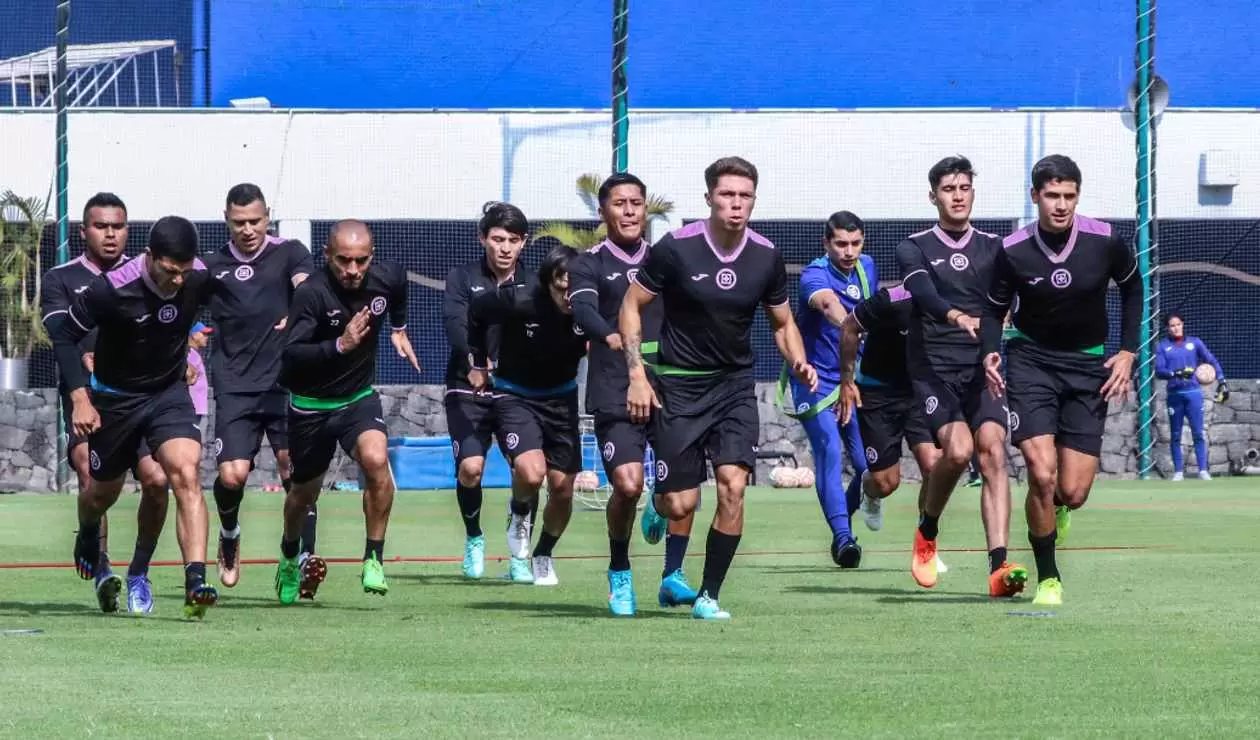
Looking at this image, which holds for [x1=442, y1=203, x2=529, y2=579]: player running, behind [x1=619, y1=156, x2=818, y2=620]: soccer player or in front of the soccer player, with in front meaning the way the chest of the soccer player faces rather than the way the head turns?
behind

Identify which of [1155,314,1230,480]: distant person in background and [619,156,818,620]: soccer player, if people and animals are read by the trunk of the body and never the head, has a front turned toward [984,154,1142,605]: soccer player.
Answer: the distant person in background

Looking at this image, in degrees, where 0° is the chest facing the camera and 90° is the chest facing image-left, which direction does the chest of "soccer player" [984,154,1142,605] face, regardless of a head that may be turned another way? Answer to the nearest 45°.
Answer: approximately 0°

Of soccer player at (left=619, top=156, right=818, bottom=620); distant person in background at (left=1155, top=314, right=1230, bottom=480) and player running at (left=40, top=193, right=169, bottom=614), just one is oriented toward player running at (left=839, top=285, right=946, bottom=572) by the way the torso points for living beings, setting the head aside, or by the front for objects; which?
the distant person in background

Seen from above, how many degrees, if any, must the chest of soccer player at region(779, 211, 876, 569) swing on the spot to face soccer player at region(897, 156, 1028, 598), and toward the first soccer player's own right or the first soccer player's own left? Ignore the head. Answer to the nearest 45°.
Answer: approximately 45° to the first soccer player's own left
